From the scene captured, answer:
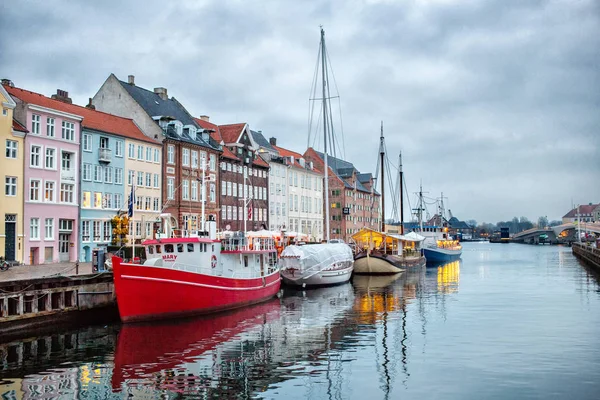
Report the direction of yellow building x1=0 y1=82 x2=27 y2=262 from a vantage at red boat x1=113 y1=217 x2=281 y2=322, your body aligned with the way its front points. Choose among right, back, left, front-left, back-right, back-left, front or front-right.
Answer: right

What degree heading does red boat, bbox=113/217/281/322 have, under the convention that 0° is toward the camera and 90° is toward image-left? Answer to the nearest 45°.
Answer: approximately 45°
